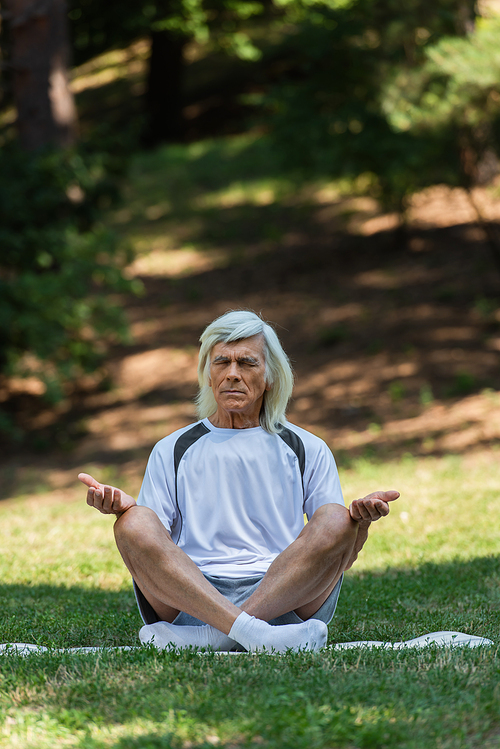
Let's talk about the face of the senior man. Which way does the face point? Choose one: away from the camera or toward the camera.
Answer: toward the camera

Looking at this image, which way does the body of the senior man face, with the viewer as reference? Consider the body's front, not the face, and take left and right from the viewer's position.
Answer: facing the viewer

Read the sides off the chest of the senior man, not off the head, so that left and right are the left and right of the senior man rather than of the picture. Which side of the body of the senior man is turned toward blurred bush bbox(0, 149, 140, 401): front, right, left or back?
back
